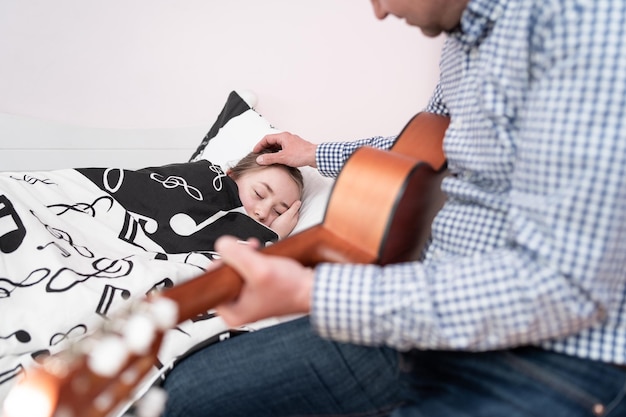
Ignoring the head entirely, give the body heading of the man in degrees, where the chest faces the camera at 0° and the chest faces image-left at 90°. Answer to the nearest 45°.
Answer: approximately 90°

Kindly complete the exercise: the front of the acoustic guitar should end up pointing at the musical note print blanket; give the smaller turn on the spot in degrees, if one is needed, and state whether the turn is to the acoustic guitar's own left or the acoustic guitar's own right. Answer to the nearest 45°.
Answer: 0° — it already faces it

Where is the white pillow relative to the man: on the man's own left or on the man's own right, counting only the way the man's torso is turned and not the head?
on the man's own right

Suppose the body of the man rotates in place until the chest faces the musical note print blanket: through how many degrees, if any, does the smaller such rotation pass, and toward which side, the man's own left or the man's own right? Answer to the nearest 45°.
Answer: approximately 45° to the man's own right

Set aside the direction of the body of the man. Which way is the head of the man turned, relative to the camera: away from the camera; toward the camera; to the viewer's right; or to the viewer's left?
to the viewer's left

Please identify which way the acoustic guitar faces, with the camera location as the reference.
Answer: facing away from the viewer and to the left of the viewer
